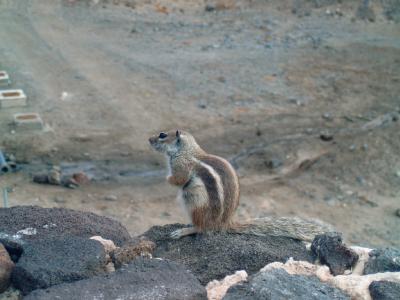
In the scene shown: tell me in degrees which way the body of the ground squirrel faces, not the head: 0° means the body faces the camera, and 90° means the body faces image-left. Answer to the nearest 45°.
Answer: approximately 90°

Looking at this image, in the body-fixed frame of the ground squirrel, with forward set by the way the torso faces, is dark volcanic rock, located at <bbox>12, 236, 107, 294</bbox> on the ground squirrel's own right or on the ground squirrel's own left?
on the ground squirrel's own left

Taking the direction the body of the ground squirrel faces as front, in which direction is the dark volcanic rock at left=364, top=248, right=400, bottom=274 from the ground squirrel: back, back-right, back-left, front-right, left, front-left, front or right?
back-left

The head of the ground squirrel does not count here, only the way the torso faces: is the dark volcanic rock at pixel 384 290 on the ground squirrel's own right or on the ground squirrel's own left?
on the ground squirrel's own left

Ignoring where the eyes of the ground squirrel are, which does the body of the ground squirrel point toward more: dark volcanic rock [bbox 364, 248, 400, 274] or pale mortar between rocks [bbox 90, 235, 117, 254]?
the pale mortar between rocks

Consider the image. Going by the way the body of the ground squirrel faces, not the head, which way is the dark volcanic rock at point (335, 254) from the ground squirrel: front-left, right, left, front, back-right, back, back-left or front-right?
back-left

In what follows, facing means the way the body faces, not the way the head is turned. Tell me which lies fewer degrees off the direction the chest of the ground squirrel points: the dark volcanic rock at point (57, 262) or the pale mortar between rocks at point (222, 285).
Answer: the dark volcanic rock
